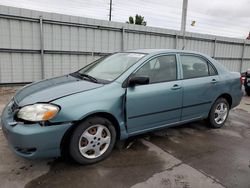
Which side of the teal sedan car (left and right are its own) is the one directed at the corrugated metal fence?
right
